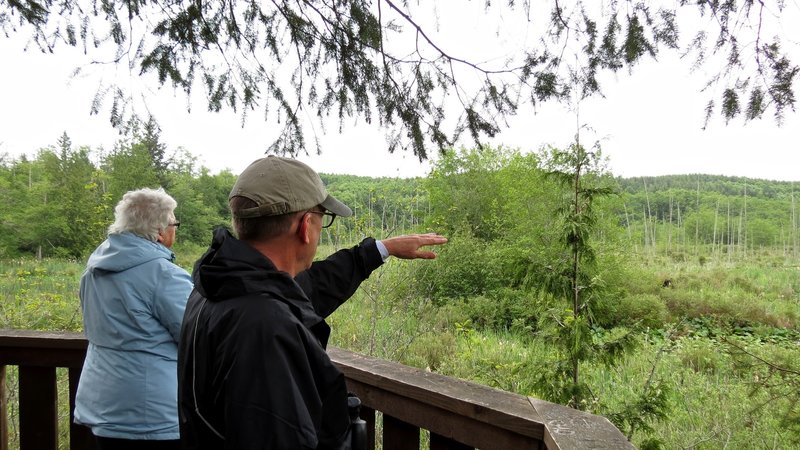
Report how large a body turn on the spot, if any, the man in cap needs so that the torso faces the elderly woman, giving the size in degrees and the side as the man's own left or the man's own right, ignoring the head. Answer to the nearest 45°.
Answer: approximately 90° to the man's own left

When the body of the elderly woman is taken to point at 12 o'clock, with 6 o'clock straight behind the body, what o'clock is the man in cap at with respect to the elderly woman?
The man in cap is roughly at 4 o'clock from the elderly woman.

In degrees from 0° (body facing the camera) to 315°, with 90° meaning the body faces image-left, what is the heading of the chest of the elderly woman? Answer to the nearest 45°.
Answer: approximately 225°

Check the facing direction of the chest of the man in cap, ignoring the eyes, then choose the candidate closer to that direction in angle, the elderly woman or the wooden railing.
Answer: the wooden railing

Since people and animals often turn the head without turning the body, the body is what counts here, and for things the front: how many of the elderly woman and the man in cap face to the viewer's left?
0

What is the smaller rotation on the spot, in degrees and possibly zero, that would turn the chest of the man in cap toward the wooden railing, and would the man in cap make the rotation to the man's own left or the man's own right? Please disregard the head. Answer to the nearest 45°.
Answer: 0° — they already face it

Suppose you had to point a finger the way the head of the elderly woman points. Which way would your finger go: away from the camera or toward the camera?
away from the camera

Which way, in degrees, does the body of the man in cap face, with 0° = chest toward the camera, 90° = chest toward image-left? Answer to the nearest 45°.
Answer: approximately 225°
